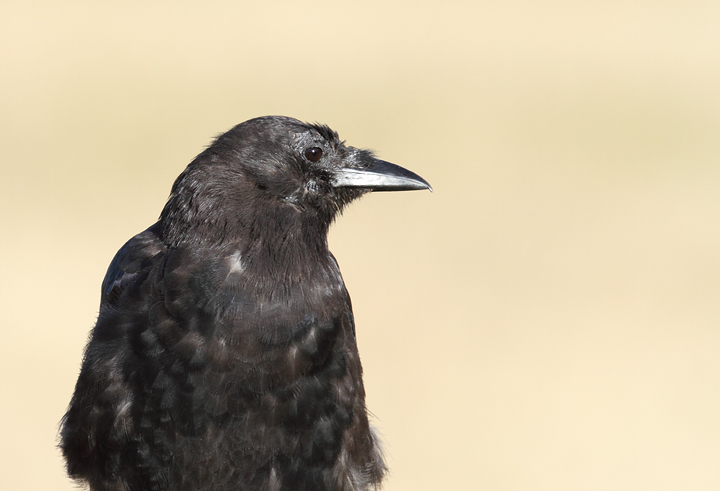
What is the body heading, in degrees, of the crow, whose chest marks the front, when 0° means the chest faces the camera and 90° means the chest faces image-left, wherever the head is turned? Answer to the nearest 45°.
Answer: approximately 315°
